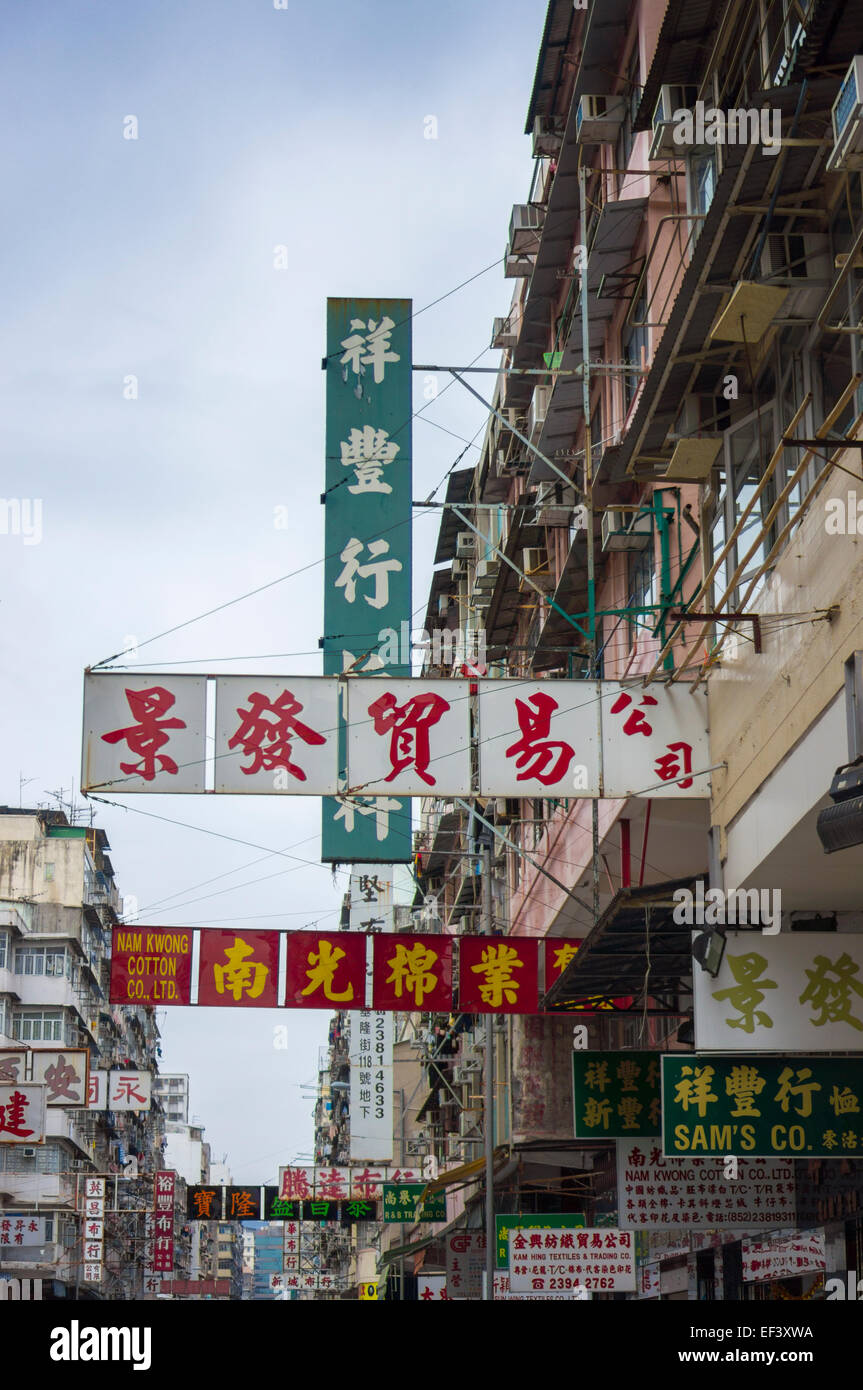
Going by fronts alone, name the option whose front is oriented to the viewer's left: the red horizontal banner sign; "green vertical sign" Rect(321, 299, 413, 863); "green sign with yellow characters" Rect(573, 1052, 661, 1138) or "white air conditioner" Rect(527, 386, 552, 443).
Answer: the white air conditioner

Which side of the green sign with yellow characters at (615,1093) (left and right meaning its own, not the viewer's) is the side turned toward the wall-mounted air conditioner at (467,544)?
back

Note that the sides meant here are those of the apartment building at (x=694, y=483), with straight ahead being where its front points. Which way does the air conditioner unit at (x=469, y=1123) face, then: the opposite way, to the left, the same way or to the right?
the same way

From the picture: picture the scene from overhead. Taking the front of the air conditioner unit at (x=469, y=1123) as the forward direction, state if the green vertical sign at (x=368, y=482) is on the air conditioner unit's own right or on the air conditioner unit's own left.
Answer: on the air conditioner unit's own left

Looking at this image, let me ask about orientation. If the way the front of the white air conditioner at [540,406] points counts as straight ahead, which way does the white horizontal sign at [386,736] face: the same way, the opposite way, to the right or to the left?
to the left

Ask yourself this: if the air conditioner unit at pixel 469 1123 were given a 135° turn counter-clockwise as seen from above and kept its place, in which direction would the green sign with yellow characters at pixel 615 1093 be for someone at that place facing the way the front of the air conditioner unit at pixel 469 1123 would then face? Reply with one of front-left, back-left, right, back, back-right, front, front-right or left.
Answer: front-right

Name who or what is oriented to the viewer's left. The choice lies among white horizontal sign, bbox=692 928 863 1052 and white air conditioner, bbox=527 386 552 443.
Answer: the white air conditioner

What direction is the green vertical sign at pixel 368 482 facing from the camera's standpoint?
toward the camera

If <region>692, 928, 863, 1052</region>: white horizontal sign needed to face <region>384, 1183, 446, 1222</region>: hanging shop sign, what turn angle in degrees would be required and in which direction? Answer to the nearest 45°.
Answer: approximately 180°

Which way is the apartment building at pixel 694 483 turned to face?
to the viewer's left

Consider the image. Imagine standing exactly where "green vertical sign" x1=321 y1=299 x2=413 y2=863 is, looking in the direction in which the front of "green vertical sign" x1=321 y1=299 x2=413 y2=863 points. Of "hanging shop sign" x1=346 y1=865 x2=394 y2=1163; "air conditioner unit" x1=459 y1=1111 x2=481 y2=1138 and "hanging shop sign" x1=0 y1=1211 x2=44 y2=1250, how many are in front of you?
0

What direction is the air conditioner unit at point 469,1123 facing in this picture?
to the viewer's left

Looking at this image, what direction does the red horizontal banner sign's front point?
toward the camera

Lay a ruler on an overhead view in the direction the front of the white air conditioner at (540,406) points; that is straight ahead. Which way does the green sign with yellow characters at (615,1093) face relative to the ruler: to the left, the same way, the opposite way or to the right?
to the left

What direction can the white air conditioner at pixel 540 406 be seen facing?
to the viewer's left

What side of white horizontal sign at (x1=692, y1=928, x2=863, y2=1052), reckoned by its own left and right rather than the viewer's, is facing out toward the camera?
front
